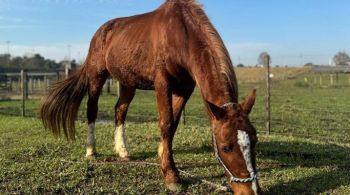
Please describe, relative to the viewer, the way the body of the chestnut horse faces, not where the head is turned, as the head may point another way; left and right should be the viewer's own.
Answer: facing the viewer and to the right of the viewer
